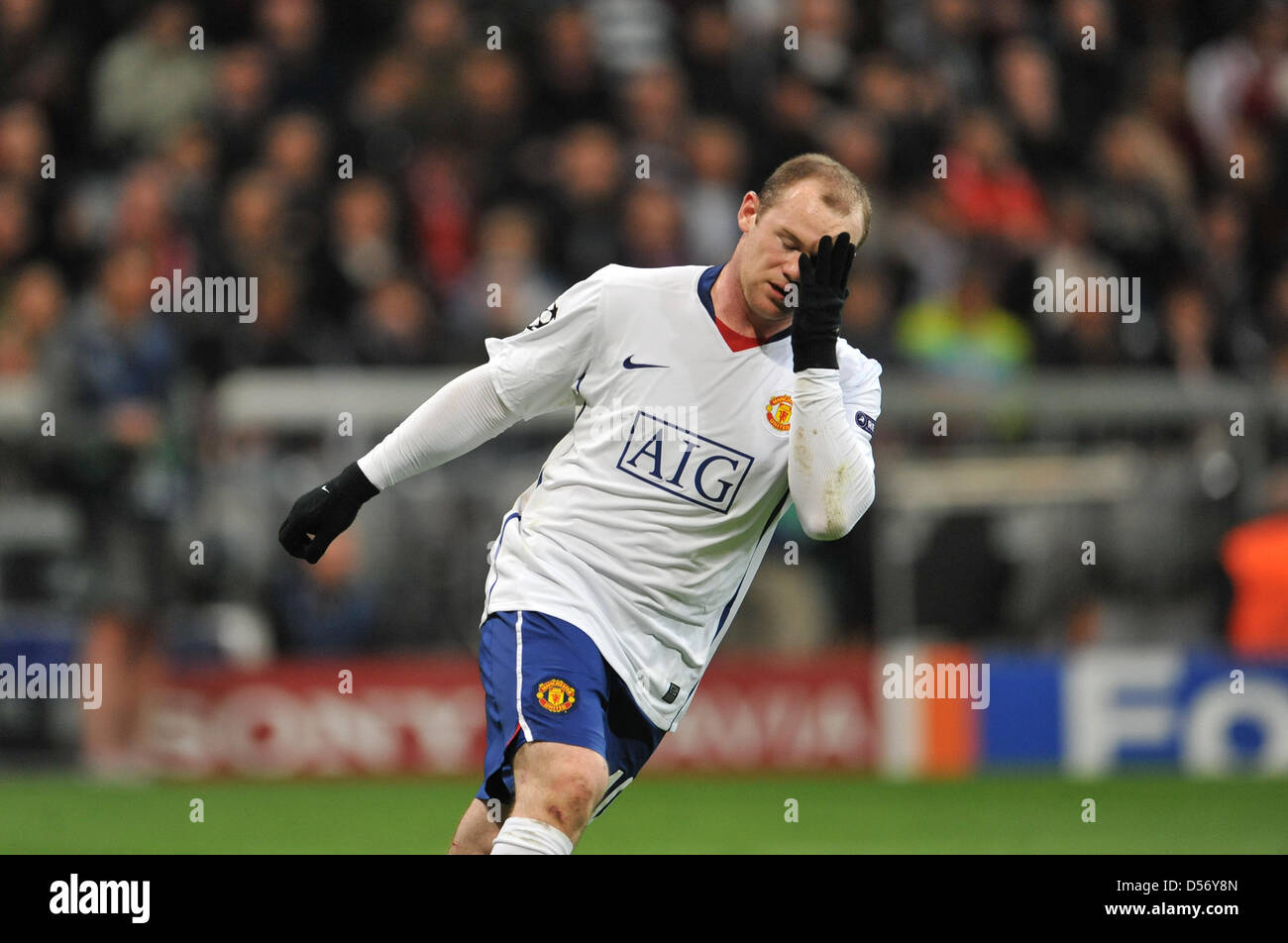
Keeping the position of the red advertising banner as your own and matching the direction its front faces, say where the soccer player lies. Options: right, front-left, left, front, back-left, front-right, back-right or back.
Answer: front

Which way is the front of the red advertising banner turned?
toward the camera
